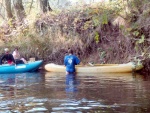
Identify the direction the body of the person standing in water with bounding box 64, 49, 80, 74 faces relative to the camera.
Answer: away from the camera

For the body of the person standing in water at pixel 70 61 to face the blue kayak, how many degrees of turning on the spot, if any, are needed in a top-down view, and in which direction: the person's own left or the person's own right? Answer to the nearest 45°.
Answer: approximately 45° to the person's own left

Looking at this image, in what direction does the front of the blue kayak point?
to the viewer's right

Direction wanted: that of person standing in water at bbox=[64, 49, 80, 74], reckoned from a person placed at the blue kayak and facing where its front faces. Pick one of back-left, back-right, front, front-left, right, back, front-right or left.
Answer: front-right

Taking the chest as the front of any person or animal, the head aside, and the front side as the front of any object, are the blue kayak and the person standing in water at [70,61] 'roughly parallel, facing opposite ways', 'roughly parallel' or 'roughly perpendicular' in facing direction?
roughly perpendicular
